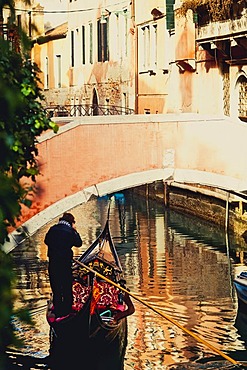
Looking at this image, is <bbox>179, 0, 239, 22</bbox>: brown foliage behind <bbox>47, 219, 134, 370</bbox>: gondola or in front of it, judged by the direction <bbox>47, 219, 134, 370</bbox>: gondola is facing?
in front

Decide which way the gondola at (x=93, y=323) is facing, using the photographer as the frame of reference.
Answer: facing away from the viewer

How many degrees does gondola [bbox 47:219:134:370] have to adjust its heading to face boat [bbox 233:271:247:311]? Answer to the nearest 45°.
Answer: approximately 45° to its right
